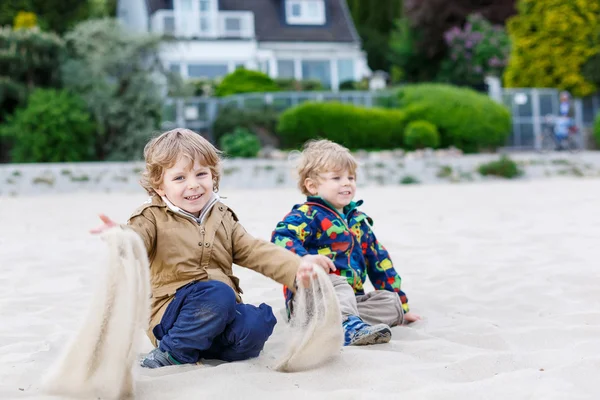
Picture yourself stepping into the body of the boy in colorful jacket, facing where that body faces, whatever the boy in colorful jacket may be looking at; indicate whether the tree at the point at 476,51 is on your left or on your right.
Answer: on your left

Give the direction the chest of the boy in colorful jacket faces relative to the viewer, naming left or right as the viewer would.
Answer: facing the viewer and to the right of the viewer

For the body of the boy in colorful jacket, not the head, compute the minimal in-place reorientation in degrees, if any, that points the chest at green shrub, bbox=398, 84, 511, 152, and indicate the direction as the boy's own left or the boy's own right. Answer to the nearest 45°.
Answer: approximately 135° to the boy's own left

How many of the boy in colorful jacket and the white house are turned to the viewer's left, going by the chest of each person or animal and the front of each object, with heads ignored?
0

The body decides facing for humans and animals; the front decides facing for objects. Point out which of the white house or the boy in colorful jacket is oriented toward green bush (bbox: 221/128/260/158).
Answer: the white house

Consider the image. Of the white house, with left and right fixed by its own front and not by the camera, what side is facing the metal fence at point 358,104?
front

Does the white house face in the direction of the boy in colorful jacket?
yes

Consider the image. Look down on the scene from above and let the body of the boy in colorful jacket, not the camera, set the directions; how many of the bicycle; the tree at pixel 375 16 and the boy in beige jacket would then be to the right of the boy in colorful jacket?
1

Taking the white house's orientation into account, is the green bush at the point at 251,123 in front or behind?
in front

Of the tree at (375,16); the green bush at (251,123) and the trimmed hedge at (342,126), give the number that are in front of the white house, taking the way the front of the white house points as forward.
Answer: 2

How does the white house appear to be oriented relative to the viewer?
toward the camera

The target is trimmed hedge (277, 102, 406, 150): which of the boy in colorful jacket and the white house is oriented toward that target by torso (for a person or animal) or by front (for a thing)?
the white house

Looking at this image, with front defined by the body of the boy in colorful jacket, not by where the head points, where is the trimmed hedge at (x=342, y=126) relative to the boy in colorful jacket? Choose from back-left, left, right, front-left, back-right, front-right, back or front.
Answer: back-left

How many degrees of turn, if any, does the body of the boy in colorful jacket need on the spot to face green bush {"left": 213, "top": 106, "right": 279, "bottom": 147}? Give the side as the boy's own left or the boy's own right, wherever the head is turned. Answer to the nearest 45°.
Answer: approximately 135° to the boy's own left

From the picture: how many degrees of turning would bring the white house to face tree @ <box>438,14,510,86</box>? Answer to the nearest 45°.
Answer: approximately 90° to its left
